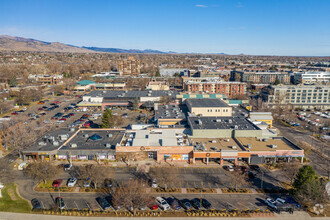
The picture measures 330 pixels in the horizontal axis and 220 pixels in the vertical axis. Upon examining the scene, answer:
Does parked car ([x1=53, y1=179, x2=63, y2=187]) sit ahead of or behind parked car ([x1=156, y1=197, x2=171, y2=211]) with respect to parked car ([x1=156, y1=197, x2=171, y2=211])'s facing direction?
behind

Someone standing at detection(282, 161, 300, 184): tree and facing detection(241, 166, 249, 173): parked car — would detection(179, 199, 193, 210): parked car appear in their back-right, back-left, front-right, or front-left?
front-left

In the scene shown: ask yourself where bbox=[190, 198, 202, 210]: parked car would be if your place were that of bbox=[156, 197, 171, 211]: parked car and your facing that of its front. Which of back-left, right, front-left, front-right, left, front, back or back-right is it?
front-left

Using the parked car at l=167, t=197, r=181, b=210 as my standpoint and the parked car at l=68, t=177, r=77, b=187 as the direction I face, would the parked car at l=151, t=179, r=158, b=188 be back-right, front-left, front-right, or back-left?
front-right

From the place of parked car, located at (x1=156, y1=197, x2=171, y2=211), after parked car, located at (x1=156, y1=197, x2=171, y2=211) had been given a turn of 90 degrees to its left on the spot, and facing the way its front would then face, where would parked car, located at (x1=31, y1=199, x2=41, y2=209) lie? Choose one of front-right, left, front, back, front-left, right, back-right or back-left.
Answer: back-left

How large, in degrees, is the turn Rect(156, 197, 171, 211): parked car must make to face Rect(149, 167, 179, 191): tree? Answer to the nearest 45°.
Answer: approximately 135° to its left

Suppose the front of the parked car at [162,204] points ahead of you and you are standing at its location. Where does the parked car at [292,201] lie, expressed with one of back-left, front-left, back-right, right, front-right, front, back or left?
front-left

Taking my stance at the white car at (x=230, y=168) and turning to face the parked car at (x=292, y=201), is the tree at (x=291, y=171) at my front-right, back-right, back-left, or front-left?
front-left

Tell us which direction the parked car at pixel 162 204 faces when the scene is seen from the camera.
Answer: facing the viewer and to the right of the viewer

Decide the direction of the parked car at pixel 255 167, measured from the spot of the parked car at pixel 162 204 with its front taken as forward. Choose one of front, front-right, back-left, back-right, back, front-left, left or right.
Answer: left

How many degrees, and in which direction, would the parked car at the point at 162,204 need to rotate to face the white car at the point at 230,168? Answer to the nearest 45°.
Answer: approximately 90° to its left
